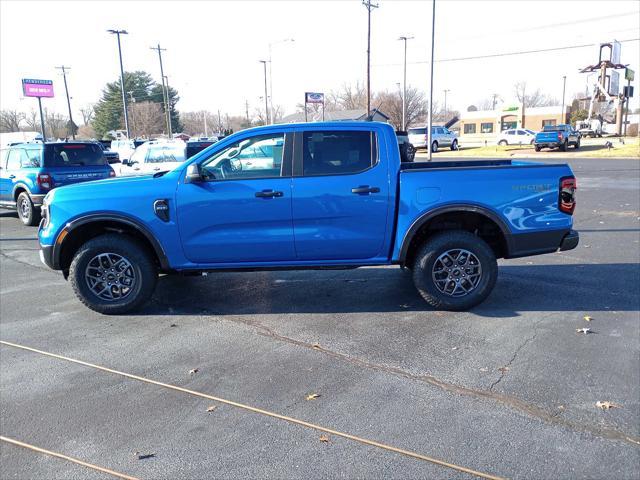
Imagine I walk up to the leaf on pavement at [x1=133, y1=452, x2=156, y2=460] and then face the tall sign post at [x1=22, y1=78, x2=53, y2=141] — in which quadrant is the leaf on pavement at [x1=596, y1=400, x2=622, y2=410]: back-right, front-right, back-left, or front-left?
back-right

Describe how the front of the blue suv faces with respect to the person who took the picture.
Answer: facing away from the viewer and to the left of the viewer

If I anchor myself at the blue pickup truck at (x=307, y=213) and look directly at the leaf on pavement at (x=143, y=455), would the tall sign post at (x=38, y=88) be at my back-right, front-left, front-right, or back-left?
back-right

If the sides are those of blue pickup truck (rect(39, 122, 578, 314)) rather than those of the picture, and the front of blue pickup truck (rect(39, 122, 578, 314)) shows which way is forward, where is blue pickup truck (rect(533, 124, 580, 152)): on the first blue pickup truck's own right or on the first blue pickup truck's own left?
on the first blue pickup truck's own right

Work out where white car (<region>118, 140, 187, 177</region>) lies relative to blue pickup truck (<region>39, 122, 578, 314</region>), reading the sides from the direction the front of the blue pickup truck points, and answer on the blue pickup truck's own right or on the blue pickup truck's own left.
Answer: on the blue pickup truck's own right

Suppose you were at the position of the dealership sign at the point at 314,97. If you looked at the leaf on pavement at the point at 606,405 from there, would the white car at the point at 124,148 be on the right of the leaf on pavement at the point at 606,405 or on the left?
right

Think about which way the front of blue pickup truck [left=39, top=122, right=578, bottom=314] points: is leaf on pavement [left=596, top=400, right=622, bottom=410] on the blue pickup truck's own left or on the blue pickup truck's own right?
on the blue pickup truck's own left

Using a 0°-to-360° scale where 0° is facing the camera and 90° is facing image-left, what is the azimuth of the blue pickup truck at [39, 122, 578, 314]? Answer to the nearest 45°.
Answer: approximately 90°
